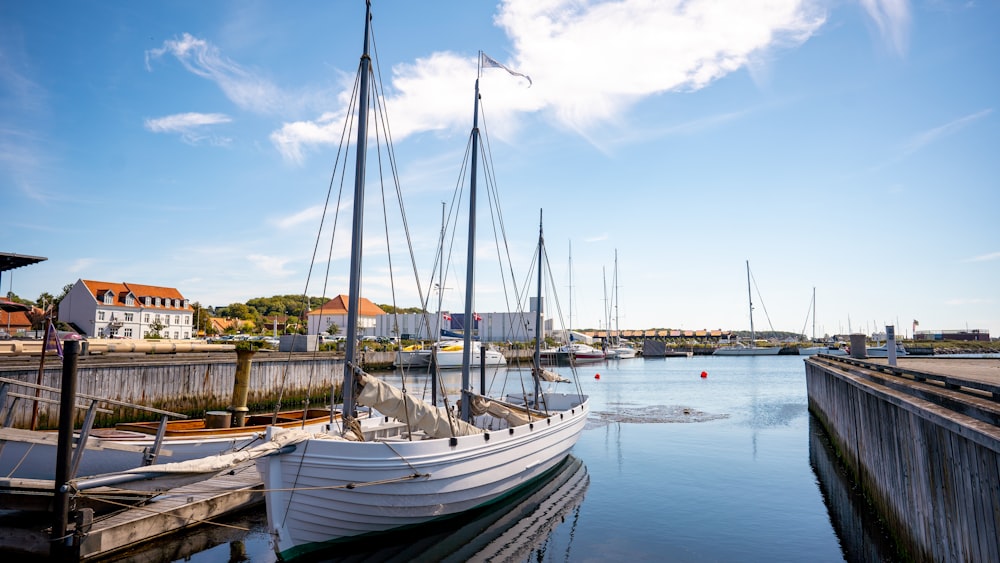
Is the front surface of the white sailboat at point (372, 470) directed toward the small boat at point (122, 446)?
no

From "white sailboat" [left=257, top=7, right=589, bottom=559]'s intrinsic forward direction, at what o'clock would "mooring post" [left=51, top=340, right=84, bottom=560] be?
The mooring post is roughly at 1 o'clock from the white sailboat.

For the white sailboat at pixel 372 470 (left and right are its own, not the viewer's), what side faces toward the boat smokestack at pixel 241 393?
right

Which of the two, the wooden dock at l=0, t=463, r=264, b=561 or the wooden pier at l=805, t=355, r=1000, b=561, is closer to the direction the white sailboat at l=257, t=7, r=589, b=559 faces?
the wooden dock

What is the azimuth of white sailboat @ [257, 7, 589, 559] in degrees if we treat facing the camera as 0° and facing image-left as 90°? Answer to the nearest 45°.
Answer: approximately 45°

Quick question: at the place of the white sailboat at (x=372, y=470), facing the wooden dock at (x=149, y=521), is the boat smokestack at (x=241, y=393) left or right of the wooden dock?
right

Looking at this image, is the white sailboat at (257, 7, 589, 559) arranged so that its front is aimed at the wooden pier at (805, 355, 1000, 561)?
no

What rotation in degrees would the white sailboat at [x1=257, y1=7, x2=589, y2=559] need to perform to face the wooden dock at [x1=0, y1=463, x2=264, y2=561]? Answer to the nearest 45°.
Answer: approximately 45° to its right
